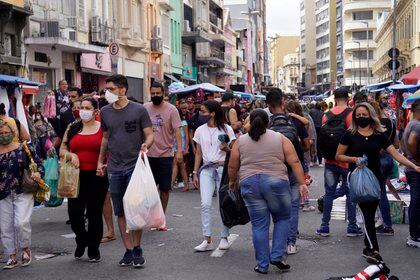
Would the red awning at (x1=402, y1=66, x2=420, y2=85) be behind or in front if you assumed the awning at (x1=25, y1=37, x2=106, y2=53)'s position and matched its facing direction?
in front

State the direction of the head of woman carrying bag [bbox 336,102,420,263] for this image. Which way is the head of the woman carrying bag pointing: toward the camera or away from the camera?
toward the camera

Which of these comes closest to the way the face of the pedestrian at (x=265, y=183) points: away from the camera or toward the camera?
away from the camera

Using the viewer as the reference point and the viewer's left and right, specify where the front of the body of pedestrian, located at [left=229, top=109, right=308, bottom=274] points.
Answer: facing away from the viewer

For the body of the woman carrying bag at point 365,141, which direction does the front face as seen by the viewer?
toward the camera

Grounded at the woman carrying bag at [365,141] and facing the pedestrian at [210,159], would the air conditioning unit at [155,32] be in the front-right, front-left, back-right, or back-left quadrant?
front-right

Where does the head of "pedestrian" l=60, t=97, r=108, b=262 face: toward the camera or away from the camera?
toward the camera

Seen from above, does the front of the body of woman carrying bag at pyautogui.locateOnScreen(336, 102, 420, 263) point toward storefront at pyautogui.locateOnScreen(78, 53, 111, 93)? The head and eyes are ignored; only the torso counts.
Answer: no

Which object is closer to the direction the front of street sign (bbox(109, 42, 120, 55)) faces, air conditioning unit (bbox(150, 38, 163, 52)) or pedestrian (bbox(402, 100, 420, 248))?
the pedestrian

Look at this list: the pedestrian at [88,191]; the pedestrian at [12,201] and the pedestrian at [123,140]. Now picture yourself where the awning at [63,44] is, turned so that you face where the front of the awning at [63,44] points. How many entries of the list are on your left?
0

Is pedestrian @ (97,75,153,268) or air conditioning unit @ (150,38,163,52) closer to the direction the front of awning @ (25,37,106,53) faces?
the pedestrian

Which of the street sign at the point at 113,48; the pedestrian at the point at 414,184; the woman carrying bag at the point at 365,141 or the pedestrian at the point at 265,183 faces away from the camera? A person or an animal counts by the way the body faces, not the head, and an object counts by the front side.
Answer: the pedestrian at the point at 265,183

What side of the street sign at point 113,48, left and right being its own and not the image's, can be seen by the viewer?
front

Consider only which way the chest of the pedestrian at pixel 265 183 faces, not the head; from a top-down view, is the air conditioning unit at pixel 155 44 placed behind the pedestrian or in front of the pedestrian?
in front

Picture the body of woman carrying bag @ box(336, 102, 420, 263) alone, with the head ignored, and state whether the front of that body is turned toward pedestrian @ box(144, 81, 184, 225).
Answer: no

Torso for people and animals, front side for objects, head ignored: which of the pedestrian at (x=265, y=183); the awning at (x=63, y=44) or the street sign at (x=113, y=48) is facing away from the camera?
the pedestrian
